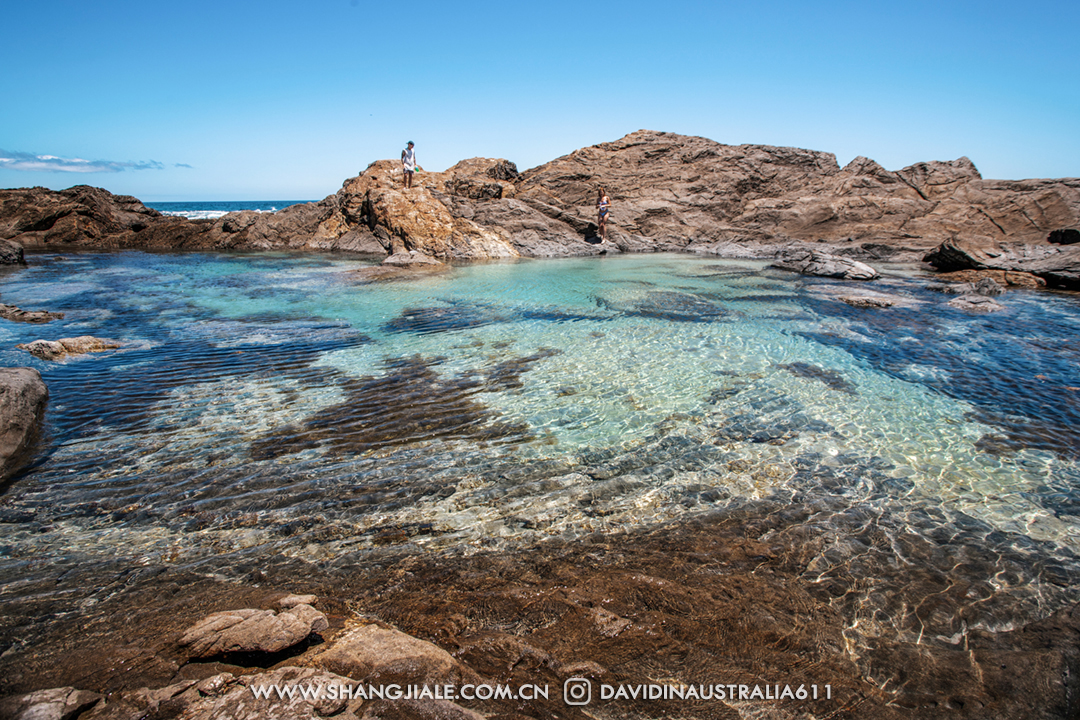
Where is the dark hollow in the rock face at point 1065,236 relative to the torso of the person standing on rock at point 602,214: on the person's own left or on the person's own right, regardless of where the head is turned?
on the person's own left

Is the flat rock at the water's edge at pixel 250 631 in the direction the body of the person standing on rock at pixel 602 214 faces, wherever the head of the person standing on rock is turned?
yes

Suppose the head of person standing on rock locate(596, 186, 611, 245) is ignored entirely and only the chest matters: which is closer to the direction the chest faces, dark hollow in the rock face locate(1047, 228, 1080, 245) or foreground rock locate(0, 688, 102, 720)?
the foreground rock

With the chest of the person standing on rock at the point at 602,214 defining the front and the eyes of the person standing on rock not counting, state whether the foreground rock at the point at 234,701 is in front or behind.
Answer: in front

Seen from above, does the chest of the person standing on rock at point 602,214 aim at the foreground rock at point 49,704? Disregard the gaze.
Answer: yes

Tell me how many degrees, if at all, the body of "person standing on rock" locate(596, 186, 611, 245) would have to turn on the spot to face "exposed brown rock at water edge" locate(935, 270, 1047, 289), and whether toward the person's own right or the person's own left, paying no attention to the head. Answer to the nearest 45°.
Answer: approximately 45° to the person's own left

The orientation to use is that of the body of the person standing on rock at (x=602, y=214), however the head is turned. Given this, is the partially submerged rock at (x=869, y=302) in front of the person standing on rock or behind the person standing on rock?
in front

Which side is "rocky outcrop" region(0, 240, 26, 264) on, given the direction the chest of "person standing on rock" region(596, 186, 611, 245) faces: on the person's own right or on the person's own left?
on the person's own right

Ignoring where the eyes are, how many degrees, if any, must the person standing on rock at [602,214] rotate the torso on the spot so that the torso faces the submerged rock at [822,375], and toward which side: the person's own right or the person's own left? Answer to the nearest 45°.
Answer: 0° — they already face it

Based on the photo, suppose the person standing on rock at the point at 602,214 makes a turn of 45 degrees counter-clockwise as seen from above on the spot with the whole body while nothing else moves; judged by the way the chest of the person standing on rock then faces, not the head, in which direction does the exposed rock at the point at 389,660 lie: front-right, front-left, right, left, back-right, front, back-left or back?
front-right

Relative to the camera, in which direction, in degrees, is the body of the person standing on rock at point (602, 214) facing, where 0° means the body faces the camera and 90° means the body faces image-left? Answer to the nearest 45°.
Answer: approximately 0°
